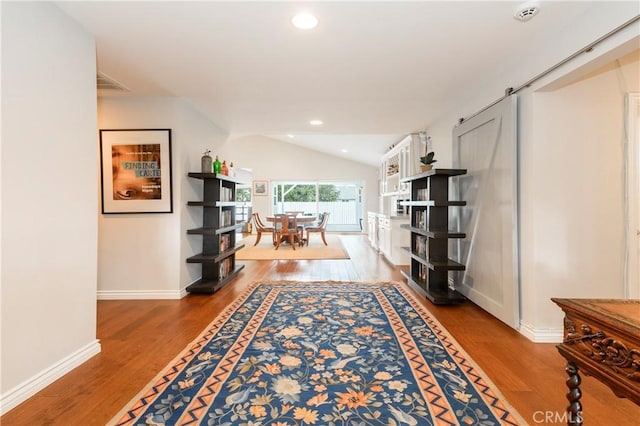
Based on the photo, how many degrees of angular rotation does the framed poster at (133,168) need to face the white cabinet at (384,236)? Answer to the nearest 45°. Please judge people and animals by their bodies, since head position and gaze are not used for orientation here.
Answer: approximately 90° to its left

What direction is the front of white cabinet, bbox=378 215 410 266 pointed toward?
to the viewer's left

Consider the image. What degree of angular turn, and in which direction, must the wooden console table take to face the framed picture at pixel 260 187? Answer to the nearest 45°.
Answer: approximately 90° to its right

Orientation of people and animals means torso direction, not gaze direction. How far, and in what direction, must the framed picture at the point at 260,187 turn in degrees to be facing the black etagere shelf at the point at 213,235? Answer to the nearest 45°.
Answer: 0° — it already faces it

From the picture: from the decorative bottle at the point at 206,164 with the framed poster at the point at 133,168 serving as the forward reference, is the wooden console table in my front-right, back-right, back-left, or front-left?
back-left

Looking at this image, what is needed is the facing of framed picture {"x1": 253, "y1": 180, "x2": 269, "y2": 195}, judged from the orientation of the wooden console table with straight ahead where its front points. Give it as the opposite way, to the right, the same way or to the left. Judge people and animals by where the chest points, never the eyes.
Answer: to the left

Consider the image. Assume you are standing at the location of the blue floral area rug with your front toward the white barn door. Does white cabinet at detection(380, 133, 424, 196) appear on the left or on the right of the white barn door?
left

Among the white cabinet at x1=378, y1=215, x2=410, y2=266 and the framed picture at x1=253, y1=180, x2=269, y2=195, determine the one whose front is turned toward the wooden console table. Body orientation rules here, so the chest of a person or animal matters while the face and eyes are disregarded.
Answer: the framed picture
